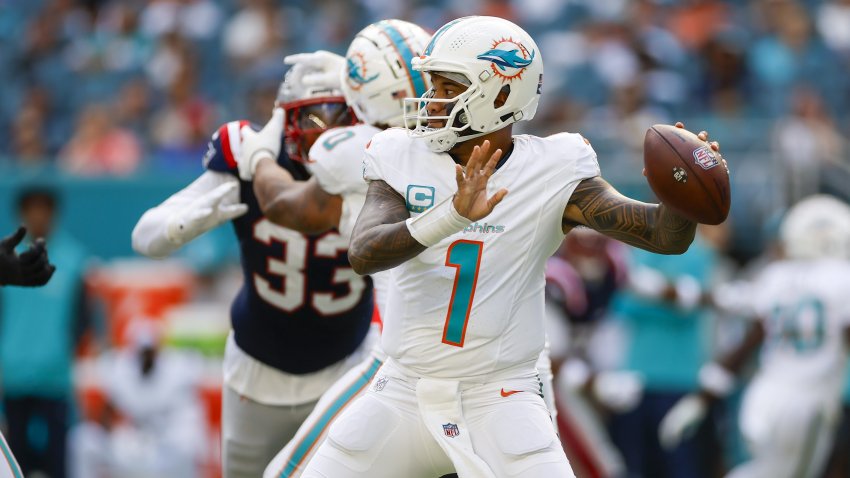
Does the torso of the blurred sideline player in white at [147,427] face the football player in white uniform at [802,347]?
no

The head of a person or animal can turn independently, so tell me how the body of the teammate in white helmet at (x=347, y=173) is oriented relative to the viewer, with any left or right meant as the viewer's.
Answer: facing away from the viewer and to the left of the viewer

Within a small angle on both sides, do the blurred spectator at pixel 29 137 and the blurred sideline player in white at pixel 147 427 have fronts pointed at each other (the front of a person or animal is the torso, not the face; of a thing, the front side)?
no

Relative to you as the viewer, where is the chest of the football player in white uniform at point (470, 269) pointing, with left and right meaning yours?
facing the viewer

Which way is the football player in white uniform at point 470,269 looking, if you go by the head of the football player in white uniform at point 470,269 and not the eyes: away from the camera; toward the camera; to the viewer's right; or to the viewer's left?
to the viewer's left

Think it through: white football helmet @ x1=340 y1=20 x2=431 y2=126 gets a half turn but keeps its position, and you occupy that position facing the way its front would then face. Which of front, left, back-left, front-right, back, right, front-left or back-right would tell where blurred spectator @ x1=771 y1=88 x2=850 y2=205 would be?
left

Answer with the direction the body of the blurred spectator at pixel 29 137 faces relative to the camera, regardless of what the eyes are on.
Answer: toward the camera

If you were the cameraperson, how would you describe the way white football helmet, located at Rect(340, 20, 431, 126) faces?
facing away from the viewer and to the left of the viewer

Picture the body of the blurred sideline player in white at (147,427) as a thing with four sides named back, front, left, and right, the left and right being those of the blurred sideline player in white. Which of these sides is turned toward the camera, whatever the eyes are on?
front

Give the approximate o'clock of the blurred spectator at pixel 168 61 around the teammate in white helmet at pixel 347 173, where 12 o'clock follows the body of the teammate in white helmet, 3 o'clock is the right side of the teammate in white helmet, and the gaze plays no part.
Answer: The blurred spectator is roughly at 1 o'clock from the teammate in white helmet.

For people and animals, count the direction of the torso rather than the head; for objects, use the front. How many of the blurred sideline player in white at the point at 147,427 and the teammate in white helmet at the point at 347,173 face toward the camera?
1

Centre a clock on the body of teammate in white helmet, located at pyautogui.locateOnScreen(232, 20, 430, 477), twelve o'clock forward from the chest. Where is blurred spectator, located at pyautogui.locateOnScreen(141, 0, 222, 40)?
The blurred spectator is roughly at 1 o'clock from the teammate in white helmet.

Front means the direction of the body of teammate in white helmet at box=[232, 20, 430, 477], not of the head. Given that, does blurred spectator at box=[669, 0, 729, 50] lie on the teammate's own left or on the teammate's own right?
on the teammate's own right

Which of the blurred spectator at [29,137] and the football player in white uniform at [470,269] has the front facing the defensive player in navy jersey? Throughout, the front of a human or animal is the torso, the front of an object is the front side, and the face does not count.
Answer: the blurred spectator

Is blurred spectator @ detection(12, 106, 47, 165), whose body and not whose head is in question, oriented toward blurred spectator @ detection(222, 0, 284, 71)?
no

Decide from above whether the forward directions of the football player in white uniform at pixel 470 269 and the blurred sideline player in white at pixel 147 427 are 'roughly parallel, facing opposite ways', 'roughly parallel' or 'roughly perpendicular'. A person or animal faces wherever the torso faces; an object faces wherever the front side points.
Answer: roughly parallel

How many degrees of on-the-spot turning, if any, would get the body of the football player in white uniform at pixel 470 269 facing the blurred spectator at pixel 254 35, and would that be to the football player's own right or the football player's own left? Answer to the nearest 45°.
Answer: approximately 180°

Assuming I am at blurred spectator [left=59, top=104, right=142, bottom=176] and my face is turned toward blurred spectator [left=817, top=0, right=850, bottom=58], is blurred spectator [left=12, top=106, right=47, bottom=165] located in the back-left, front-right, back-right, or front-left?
back-left

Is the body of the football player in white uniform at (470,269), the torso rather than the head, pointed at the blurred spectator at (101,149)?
no
